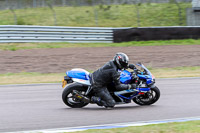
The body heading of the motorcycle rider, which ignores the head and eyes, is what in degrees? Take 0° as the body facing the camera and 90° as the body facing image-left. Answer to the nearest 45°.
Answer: approximately 270°

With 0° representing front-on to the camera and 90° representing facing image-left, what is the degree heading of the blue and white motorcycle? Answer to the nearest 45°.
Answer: approximately 270°
